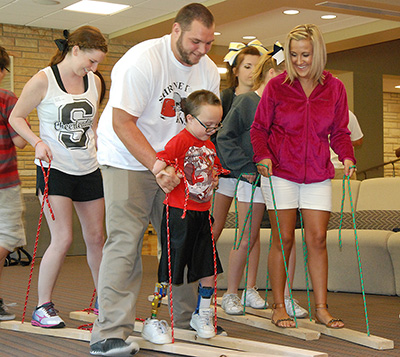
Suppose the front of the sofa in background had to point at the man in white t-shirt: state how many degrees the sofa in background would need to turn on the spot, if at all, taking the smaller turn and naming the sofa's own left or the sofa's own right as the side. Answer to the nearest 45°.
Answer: approximately 45° to the sofa's own right

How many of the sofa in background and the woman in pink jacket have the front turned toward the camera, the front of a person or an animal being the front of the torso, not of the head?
2

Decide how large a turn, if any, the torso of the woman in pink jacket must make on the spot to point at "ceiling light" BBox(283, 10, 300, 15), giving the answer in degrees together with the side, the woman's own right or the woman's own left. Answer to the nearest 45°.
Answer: approximately 180°

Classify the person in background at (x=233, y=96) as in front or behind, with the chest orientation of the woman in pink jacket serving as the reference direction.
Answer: behind

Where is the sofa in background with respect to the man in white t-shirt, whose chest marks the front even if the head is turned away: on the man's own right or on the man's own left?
on the man's own left

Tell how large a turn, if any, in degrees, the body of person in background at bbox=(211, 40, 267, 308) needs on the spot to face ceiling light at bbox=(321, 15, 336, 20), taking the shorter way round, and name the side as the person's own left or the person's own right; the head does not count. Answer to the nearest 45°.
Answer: approximately 135° to the person's own left

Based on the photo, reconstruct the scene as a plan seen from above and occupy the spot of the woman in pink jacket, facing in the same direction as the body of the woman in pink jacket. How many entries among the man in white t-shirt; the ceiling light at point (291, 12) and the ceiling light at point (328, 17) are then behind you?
2

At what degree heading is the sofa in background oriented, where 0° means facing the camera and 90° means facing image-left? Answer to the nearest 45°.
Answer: approximately 0°

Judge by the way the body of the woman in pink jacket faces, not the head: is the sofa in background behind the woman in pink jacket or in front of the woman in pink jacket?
behind

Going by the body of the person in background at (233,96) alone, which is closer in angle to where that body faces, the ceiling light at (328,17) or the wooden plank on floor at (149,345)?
the wooden plank on floor

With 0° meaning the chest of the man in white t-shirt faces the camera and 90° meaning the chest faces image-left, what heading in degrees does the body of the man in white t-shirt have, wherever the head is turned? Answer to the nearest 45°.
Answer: approximately 315°
